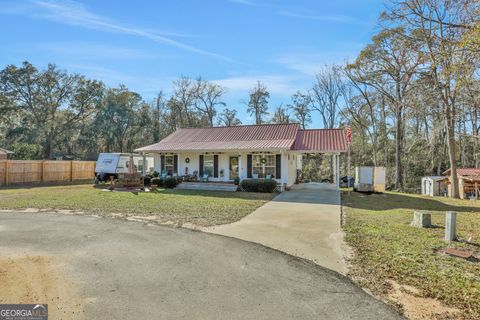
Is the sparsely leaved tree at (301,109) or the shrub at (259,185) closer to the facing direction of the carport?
the shrub

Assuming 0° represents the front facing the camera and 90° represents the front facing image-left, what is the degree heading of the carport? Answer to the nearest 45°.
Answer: approximately 0°

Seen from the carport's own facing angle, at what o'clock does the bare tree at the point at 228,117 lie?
The bare tree is roughly at 5 o'clock from the carport.

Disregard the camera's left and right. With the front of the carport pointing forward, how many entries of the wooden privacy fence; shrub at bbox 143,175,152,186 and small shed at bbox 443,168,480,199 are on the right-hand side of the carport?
2

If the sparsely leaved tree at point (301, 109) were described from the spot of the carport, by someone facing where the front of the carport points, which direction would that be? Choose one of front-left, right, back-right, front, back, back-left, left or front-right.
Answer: back

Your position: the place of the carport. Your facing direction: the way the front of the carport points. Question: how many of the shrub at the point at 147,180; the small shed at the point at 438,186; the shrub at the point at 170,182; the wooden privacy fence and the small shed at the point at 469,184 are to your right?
3

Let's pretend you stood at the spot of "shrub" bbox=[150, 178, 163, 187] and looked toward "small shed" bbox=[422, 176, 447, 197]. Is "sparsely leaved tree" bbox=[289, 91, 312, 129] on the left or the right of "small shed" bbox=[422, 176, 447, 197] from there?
left

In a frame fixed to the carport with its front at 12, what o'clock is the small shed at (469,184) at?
The small shed is roughly at 8 o'clock from the carport.

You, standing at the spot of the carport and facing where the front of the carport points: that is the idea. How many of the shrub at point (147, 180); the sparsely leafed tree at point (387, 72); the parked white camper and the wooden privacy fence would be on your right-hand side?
3

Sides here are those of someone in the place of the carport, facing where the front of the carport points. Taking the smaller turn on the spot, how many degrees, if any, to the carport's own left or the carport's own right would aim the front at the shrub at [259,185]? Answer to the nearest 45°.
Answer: approximately 45° to the carport's own right

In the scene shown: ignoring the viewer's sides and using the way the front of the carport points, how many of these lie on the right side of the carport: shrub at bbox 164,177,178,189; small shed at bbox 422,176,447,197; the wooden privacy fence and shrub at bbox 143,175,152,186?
3

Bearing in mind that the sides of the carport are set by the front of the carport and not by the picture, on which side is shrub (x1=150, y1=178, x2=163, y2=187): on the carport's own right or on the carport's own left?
on the carport's own right

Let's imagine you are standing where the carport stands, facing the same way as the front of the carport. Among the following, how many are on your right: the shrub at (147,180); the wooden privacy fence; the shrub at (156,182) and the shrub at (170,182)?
4

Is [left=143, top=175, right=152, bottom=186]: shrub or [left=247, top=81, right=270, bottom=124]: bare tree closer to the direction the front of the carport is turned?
the shrub
